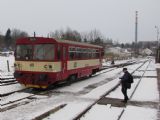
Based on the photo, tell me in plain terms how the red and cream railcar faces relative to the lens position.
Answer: facing the viewer and to the left of the viewer
